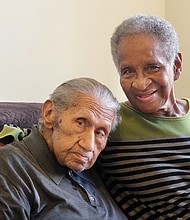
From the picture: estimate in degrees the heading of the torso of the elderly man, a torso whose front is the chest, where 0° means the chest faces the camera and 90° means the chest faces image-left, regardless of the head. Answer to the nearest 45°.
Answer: approximately 315°

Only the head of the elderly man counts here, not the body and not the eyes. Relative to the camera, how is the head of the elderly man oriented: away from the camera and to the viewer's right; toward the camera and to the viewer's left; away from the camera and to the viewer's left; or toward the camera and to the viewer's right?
toward the camera and to the viewer's right
